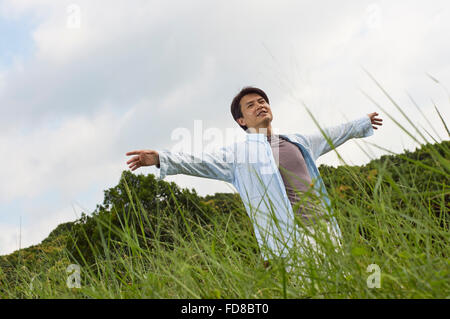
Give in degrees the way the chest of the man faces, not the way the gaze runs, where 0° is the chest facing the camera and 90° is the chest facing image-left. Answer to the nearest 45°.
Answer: approximately 315°
